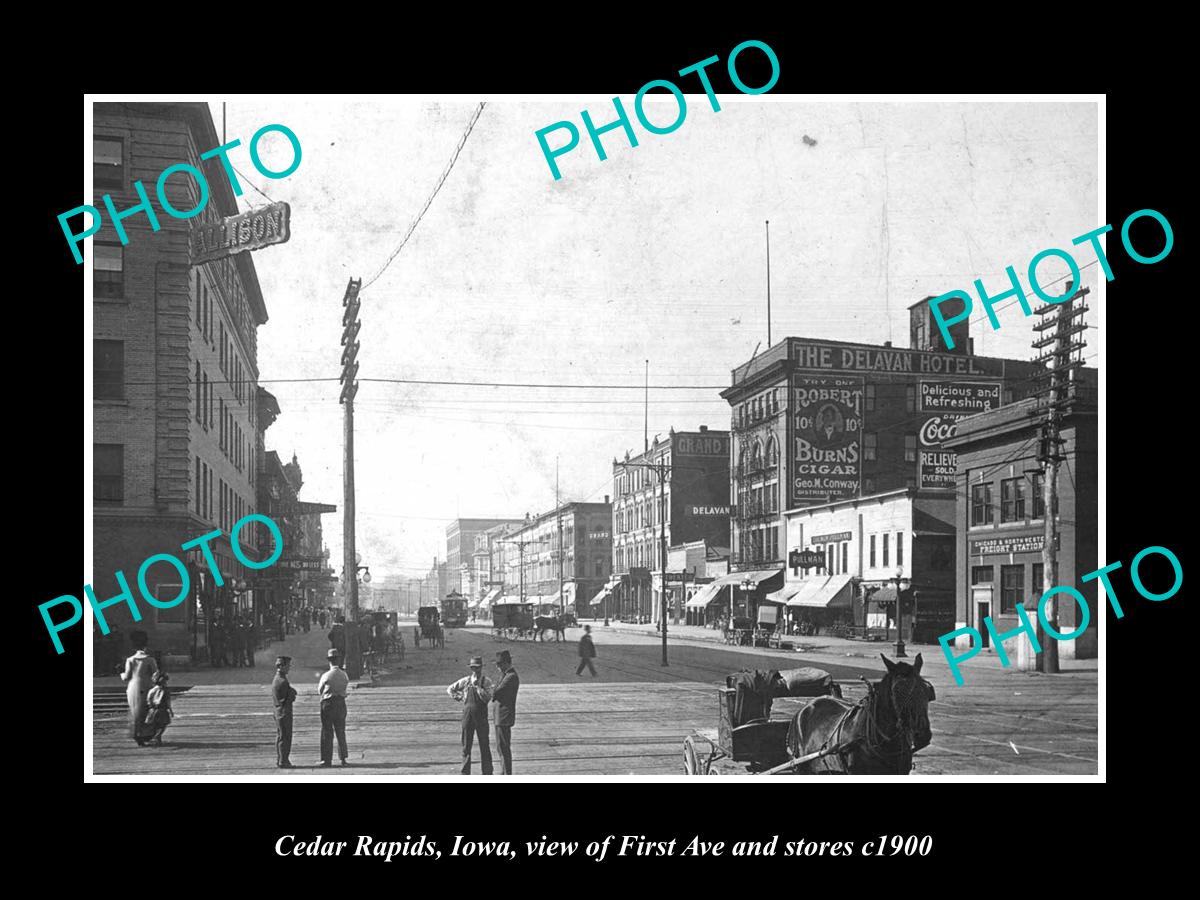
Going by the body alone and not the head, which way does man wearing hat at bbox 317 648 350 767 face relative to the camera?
away from the camera

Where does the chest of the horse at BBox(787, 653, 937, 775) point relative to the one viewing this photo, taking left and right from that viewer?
facing the viewer and to the right of the viewer

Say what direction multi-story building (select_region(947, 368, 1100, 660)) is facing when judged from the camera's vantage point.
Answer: facing the viewer and to the left of the viewer

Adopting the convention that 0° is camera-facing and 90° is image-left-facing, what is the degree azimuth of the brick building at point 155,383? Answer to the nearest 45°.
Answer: approximately 270°

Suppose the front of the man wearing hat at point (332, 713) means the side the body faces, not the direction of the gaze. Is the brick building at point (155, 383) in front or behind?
in front
